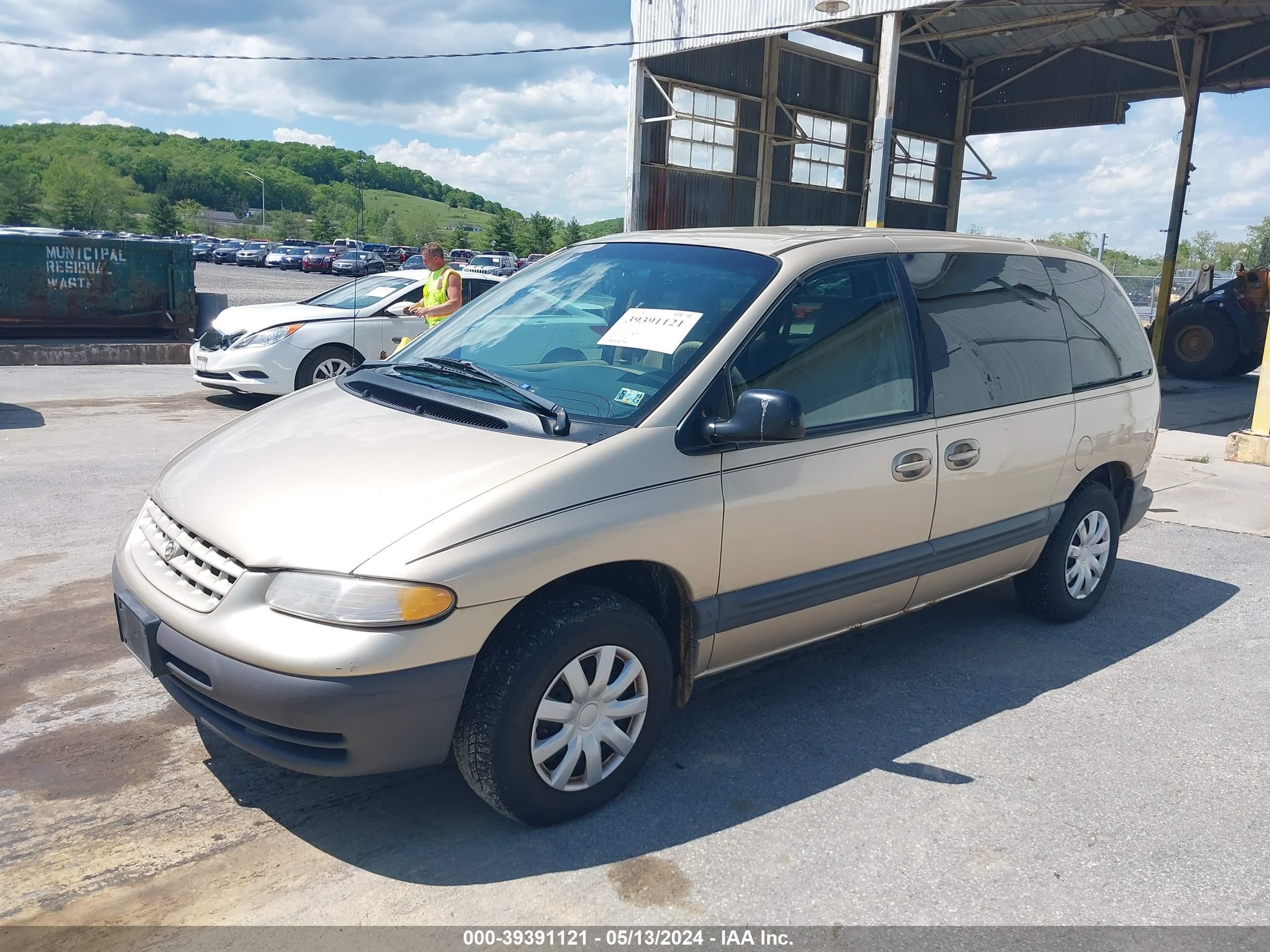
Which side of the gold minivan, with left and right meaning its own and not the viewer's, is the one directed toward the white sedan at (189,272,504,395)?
right

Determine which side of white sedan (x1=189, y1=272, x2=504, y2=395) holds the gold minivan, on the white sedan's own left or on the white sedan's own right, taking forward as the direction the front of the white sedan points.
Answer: on the white sedan's own left

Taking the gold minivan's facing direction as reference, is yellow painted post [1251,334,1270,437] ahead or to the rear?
to the rear

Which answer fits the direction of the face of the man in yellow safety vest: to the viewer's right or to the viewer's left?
to the viewer's left

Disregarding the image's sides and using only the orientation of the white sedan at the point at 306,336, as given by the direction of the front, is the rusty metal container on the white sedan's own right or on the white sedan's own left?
on the white sedan's own right

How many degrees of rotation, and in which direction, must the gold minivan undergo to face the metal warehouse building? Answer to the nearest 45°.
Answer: approximately 135° to its right

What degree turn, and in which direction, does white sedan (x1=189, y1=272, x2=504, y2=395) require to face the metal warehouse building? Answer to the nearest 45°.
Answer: approximately 180°

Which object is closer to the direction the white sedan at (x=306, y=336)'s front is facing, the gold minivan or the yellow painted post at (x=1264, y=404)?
the gold minivan

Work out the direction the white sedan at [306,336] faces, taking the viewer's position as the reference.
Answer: facing the viewer and to the left of the viewer

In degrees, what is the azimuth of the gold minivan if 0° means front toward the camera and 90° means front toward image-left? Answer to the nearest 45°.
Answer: approximately 45°

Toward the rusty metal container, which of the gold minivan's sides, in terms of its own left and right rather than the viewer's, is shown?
right

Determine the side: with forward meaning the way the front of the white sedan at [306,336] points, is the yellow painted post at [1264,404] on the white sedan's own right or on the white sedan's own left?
on the white sedan's own left
